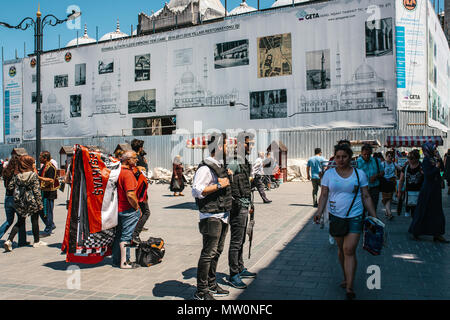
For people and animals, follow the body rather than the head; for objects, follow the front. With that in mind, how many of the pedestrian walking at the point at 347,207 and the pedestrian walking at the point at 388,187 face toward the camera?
2

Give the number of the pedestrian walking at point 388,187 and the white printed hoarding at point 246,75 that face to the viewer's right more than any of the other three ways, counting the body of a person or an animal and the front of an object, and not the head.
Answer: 0

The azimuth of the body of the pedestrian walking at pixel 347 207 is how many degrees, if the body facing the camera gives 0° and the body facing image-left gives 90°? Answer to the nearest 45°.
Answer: approximately 0°

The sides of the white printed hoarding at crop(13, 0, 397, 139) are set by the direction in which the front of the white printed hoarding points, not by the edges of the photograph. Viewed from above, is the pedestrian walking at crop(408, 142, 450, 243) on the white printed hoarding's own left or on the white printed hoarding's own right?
on the white printed hoarding's own left

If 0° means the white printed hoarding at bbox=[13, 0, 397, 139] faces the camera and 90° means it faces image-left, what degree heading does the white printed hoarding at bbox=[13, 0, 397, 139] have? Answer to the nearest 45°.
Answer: approximately 45°

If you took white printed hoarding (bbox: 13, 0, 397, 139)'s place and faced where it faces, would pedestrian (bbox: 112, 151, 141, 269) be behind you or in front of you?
in front

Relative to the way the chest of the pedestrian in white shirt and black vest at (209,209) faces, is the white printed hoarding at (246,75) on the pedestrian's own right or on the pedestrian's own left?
on the pedestrian's own left
